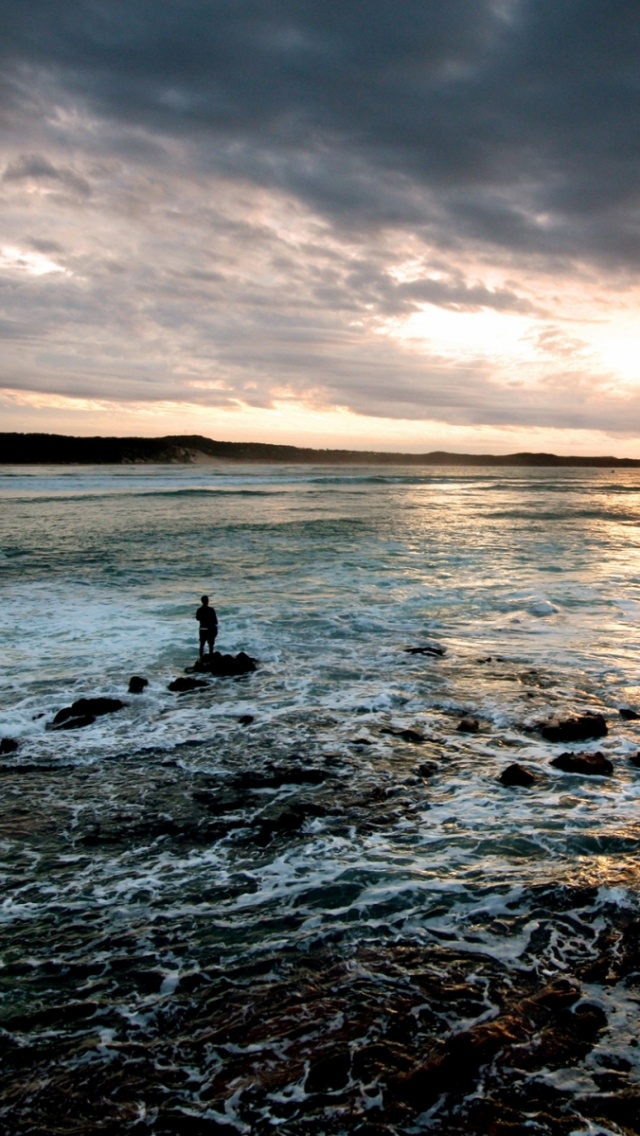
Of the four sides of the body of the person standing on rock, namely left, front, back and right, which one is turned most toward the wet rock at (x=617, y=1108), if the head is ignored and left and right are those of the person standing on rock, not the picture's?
back

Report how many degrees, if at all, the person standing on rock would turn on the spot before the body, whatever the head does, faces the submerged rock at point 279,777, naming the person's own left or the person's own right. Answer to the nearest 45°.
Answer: approximately 180°

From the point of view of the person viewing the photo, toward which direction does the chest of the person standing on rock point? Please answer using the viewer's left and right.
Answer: facing away from the viewer

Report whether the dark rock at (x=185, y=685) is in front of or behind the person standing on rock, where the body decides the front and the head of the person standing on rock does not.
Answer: behind

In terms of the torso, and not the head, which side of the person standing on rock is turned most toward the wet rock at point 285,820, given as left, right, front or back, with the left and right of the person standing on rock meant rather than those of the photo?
back

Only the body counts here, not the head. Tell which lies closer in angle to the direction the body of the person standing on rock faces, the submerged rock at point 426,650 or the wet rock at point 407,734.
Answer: the submerged rock

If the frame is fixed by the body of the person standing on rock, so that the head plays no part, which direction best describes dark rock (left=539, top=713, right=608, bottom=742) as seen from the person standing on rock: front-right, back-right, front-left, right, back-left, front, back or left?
back-right

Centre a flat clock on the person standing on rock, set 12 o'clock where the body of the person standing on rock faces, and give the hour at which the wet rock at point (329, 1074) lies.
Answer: The wet rock is roughly at 6 o'clock from the person standing on rock.

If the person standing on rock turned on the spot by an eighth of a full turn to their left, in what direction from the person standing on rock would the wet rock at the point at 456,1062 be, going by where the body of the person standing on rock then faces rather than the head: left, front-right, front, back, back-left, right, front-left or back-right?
back-left

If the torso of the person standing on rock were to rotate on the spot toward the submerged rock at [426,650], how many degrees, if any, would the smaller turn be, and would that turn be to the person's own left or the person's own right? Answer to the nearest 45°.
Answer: approximately 90° to the person's own right
